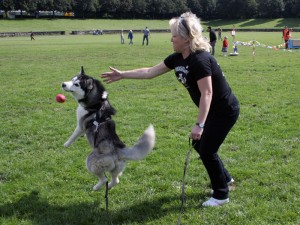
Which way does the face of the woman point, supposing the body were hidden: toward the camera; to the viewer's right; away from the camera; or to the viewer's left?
to the viewer's left

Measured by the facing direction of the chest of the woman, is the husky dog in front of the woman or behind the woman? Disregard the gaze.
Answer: in front

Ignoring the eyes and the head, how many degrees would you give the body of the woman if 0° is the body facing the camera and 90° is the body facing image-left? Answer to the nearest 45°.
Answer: approximately 90°
